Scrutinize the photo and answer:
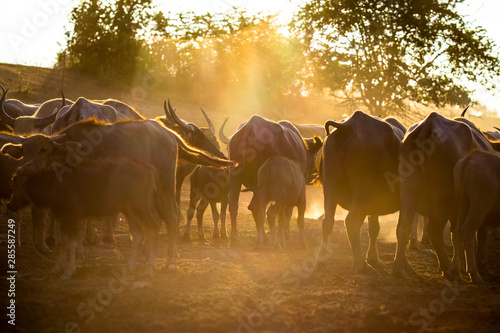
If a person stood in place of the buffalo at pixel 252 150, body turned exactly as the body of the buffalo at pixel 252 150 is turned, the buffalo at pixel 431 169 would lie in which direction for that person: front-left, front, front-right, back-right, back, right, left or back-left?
right

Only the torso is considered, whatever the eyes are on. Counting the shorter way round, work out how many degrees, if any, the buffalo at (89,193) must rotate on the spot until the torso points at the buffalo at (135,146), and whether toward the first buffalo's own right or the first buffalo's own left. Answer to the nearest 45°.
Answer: approximately 135° to the first buffalo's own right

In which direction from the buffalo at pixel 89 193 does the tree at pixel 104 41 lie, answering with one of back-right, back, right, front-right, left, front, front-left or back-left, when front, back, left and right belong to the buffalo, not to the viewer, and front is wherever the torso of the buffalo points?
right

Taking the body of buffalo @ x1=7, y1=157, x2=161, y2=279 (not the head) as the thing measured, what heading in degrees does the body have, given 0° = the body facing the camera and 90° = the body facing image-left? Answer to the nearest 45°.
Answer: approximately 90°
